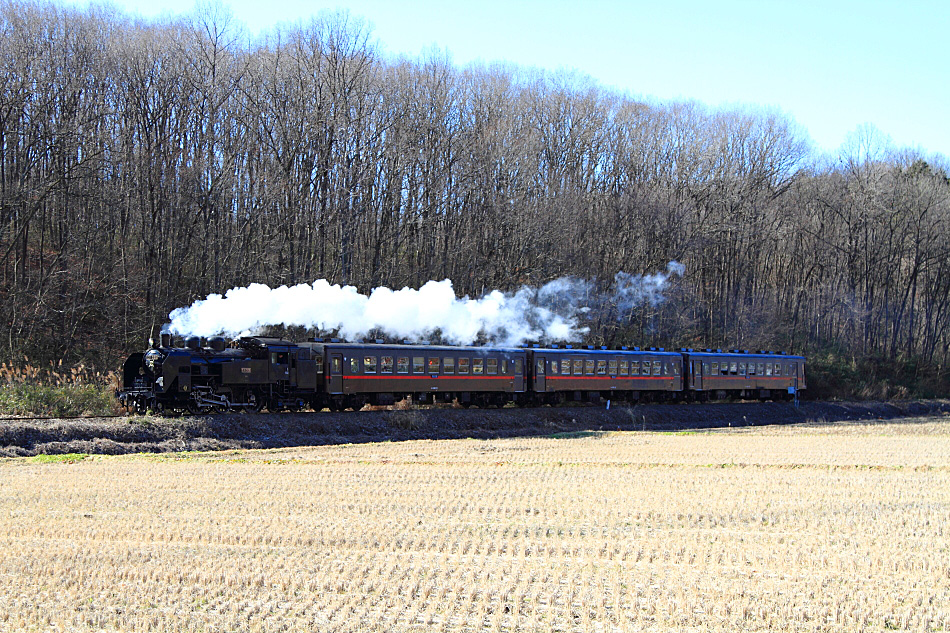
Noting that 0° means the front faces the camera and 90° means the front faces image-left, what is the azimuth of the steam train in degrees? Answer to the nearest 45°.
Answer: approximately 45°
